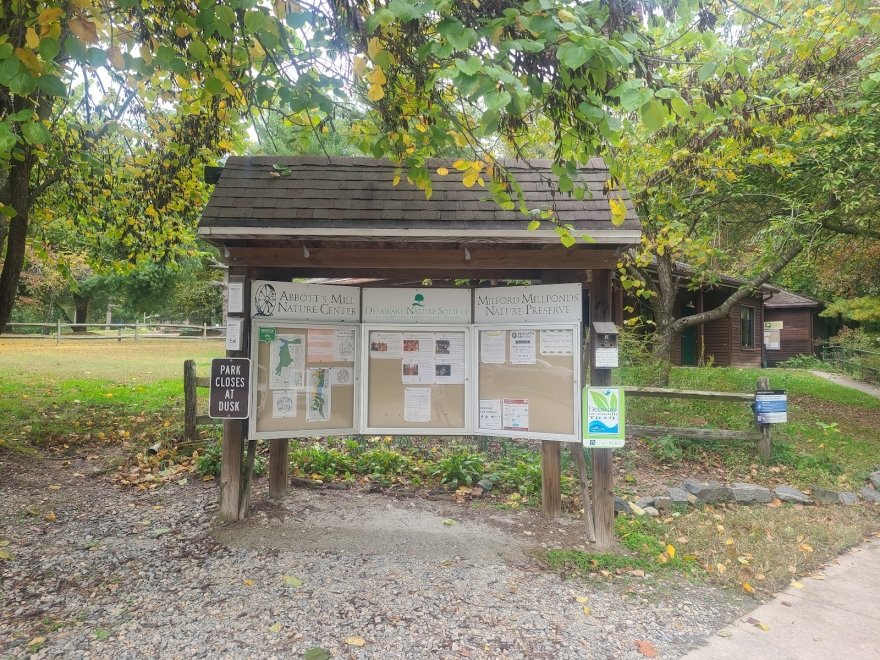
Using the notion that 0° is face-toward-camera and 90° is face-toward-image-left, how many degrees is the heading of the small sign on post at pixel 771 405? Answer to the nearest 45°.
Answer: approximately 0°

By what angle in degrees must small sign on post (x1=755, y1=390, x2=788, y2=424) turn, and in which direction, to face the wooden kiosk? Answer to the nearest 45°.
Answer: approximately 45° to its right

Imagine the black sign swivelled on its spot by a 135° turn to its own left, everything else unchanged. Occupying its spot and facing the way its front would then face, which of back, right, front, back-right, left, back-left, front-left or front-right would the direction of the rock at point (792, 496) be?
front-right

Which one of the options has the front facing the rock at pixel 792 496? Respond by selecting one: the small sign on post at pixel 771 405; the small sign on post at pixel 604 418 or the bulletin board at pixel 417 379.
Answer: the small sign on post at pixel 771 405

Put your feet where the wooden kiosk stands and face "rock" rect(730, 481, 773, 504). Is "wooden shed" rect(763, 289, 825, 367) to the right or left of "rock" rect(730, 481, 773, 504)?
left

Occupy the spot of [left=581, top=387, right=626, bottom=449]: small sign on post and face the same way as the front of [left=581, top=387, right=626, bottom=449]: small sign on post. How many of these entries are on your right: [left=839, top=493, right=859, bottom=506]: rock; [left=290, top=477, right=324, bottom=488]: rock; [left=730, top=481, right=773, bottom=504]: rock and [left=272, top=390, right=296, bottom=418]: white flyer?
2

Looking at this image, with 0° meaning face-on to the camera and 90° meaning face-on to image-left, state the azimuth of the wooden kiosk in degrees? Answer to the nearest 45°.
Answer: approximately 0°

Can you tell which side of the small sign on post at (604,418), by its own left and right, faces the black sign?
right

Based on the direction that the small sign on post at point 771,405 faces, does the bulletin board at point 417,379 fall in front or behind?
in front
